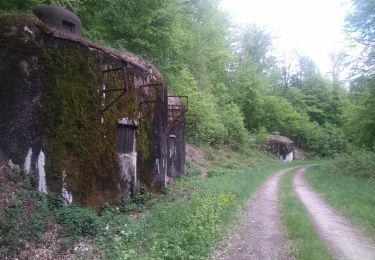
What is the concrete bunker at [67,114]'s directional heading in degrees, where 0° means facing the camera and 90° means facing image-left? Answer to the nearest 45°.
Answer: approximately 315°

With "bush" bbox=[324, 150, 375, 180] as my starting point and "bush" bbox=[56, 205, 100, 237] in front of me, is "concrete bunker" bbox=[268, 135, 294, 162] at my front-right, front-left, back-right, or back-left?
back-right
